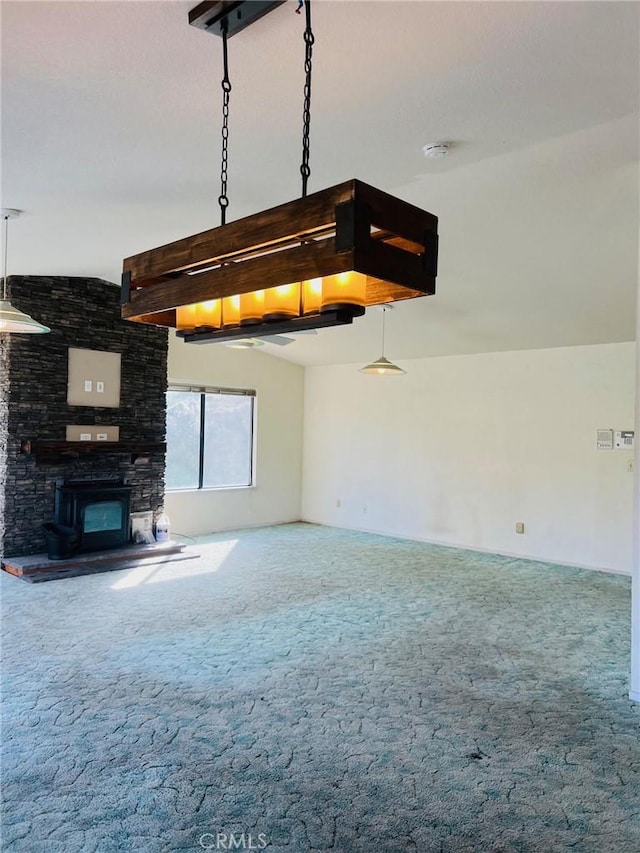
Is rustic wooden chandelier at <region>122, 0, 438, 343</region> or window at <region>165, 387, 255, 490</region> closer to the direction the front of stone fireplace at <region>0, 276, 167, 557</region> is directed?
the rustic wooden chandelier

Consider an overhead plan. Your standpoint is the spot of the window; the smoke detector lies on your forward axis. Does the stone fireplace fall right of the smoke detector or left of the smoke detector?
right

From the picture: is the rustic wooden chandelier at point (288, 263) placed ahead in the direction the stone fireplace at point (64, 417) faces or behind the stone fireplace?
ahead

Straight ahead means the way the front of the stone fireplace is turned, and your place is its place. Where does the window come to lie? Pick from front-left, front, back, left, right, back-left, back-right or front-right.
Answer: left

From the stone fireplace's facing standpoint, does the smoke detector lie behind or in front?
in front

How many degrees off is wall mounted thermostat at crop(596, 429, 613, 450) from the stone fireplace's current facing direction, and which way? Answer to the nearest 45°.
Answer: approximately 45° to its left

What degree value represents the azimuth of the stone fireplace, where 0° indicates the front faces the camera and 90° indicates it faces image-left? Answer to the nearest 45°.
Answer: approximately 315°
